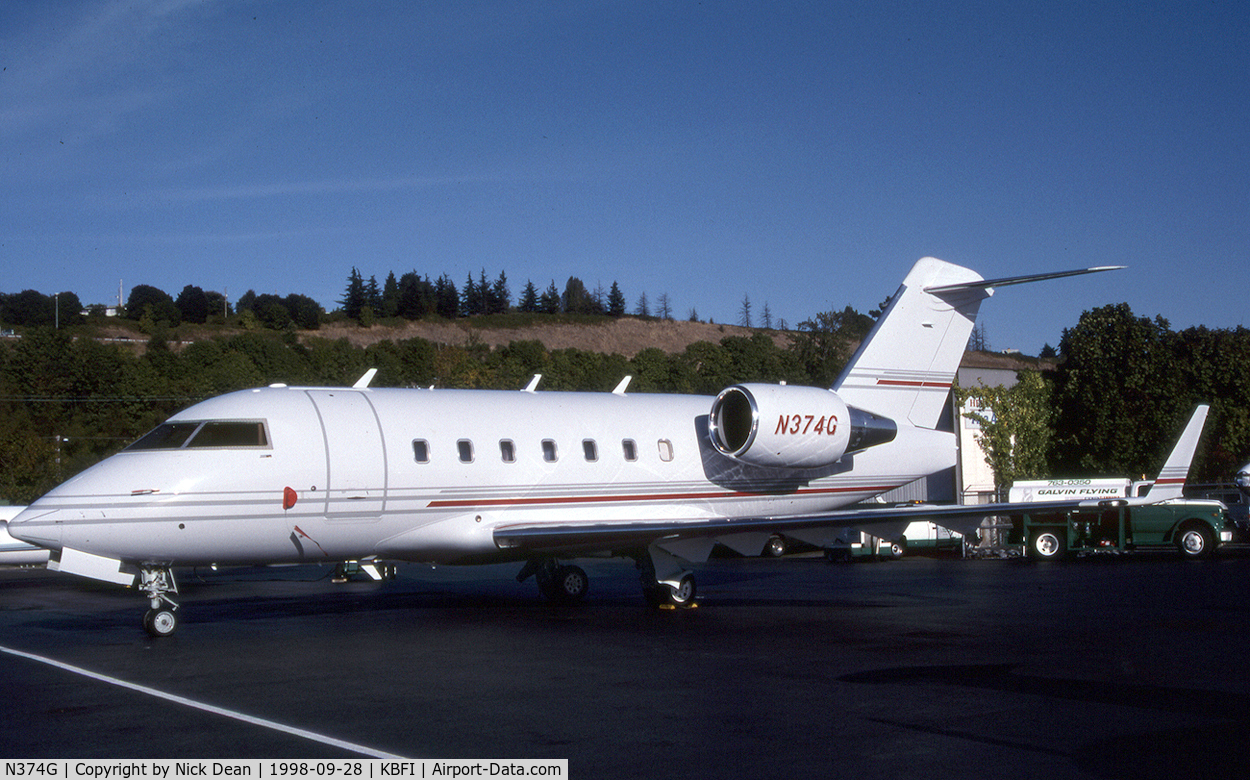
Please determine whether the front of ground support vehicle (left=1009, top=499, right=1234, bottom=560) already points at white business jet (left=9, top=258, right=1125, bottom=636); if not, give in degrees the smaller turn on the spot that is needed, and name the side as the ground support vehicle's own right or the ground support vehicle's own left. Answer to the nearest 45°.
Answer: approximately 135° to the ground support vehicle's own right

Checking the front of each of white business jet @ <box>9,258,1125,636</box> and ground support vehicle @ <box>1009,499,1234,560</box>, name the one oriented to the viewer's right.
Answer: the ground support vehicle

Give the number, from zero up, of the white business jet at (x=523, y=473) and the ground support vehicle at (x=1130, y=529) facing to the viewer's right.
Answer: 1

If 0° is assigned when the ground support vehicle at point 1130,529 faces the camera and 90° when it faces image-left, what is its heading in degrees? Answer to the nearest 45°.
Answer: approximately 270°

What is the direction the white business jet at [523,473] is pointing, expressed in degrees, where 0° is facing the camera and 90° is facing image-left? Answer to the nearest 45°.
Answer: approximately 45°

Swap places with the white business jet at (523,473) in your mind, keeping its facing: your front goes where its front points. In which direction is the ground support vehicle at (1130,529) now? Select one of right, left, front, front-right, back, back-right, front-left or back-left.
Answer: back
